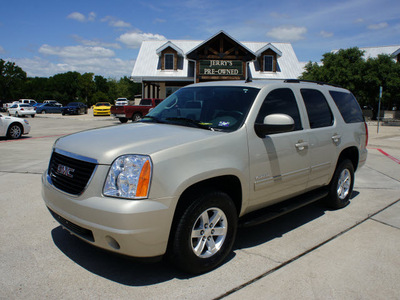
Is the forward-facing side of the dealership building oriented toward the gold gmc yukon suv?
yes

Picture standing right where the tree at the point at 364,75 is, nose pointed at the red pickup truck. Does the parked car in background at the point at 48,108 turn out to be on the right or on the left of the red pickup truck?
right

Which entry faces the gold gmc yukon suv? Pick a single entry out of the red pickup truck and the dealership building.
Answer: the dealership building

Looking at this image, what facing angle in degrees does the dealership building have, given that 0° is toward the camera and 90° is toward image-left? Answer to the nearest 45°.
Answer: approximately 0°

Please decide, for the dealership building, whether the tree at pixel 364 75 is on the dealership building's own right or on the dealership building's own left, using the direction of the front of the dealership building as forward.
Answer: on the dealership building's own left

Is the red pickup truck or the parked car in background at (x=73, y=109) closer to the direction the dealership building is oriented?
the red pickup truck

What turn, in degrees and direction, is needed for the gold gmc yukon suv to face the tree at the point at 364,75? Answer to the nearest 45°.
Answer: approximately 180°
